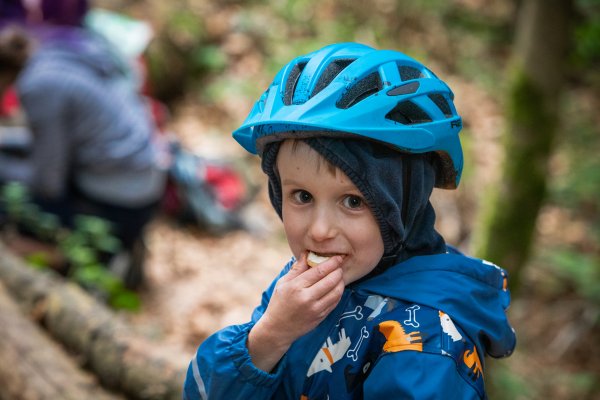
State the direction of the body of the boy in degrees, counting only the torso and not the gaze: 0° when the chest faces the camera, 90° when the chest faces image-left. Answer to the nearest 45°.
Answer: approximately 45°

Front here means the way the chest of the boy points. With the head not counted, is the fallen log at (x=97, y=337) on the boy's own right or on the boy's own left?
on the boy's own right

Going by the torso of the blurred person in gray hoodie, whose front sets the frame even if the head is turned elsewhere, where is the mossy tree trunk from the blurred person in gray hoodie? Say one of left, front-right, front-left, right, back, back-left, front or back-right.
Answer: back-left

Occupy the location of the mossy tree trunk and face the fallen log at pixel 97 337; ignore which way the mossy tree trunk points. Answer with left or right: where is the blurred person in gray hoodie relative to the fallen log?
right

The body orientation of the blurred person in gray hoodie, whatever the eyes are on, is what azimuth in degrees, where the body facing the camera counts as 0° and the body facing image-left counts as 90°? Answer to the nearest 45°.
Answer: approximately 90°

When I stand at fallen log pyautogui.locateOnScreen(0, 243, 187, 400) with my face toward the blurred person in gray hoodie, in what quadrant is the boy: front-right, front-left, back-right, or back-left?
back-right

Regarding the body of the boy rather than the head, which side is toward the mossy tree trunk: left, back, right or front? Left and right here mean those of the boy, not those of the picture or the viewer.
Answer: back

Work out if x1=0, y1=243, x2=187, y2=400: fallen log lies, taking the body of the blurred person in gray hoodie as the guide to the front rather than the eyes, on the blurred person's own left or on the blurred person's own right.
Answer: on the blurred person's own left

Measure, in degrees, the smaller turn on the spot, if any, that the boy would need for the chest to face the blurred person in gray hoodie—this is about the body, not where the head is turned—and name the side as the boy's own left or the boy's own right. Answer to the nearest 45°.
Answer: approximately 90° to the boy's own right
